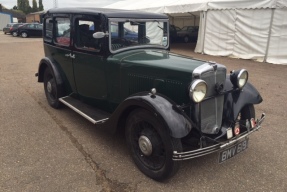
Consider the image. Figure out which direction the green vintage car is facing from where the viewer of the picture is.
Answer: facing the viewer and to the right of the viewer

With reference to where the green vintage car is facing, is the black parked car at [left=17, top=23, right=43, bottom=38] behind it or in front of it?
behind

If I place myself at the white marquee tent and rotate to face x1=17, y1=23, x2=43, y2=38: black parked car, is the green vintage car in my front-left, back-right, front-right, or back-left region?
back-left

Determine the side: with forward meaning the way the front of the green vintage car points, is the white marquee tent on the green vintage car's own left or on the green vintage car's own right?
on the green vintage car's own left
